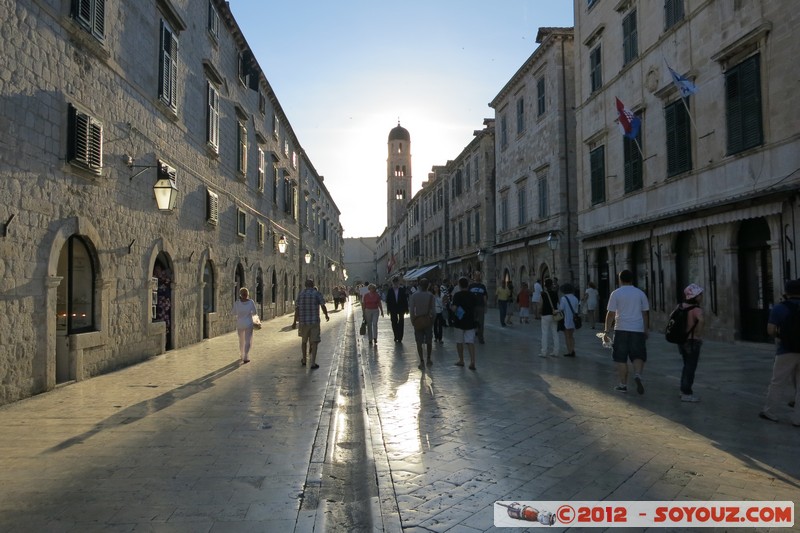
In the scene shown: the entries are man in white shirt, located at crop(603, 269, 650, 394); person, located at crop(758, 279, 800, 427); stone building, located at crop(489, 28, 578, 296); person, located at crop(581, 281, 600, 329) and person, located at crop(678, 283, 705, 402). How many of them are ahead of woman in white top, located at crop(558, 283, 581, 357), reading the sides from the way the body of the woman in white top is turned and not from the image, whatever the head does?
2

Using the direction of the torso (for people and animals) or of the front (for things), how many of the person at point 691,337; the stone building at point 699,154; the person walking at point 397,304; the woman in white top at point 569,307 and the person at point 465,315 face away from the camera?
2

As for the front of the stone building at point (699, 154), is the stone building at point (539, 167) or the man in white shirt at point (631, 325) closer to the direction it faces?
the man in white shirt

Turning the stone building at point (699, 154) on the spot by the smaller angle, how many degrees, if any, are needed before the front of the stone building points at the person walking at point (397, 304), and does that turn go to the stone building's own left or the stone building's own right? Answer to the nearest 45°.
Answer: approximately 45° to the stone building's own right

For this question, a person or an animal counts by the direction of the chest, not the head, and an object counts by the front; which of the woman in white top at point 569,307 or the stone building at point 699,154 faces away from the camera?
the woman in white top

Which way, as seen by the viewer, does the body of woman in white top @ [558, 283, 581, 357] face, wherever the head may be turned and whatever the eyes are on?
away from the camera

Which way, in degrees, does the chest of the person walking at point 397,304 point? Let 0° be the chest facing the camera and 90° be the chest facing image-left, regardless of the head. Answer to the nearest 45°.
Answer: approximately 0°

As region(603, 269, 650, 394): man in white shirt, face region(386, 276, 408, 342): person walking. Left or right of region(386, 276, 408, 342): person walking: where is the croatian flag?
right

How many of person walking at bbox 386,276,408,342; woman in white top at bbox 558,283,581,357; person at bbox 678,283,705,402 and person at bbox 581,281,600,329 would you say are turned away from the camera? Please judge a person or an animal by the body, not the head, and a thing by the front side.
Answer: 2
